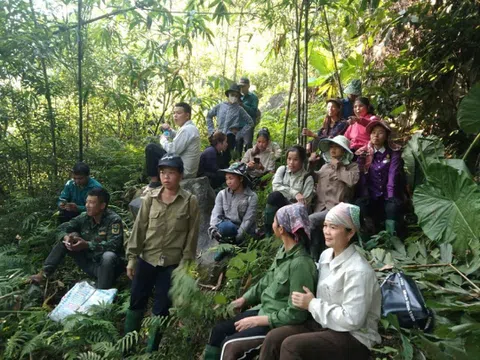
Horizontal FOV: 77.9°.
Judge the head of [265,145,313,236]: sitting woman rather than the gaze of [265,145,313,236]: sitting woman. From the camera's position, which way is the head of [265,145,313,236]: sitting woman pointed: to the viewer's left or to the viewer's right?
to the viewer's left

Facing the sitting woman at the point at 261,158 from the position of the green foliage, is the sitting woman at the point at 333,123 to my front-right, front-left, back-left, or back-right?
front-right

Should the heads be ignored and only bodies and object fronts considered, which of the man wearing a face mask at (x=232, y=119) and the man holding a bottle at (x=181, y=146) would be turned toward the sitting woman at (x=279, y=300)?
the man wearing a face mask at (x=232, y=119)

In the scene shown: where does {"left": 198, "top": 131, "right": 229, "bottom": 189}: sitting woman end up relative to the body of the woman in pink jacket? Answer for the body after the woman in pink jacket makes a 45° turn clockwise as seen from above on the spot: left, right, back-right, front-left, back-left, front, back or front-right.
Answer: front

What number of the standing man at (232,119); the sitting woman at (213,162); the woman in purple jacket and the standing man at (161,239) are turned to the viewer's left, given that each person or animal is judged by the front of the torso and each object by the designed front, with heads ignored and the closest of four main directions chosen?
0

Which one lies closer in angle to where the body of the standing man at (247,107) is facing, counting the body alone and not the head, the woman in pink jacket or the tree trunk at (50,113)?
the tree trunk

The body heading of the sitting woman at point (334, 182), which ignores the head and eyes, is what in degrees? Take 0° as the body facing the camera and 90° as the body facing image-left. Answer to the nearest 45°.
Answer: approximately 45°

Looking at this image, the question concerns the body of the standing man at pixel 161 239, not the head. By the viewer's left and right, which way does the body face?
facing the viewer

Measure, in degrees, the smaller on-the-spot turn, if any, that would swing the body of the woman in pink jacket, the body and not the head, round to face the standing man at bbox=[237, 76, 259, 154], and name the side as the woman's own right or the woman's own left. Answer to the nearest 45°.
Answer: approximately 90° to the woman's own right

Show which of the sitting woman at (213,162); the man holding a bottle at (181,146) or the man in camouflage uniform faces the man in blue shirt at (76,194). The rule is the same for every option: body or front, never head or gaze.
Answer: the man holding a bottle

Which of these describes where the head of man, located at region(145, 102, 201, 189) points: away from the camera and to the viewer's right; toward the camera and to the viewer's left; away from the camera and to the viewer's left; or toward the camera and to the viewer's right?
toward the camera and to the viewer's left

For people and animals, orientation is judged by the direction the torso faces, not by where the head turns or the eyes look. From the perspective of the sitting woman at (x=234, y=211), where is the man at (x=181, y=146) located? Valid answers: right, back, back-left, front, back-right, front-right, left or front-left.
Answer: right

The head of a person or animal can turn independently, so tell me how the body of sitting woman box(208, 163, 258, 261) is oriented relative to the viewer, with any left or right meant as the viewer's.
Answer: facing the viewer and to the left of the viewer

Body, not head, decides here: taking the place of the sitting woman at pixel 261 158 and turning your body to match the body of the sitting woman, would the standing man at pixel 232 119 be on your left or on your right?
on your right

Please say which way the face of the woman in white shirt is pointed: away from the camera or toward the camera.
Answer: toward the camera
